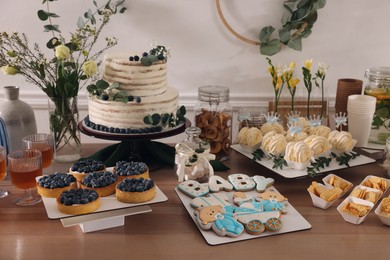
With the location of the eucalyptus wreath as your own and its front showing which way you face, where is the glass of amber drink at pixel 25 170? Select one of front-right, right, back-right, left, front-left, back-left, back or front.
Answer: front-right

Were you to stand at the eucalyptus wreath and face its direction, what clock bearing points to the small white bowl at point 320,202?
The small white bowl is roughly at 12 o'clock from the eucalyptus wreath.

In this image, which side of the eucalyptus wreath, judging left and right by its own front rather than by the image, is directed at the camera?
front

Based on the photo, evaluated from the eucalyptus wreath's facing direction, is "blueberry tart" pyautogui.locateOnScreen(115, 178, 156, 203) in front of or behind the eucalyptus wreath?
in front

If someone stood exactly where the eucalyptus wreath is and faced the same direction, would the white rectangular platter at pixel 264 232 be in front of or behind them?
in front

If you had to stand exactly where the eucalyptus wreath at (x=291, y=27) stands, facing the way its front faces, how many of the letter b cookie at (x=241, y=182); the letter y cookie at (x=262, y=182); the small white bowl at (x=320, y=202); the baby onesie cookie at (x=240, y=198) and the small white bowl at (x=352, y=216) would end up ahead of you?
5

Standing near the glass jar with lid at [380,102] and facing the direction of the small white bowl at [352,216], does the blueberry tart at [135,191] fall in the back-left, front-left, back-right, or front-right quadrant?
front-right

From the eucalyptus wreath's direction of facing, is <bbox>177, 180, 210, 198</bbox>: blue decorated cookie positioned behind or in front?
in front

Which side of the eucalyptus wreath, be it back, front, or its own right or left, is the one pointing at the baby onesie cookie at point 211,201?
front

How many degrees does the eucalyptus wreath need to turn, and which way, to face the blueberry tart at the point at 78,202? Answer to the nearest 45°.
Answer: approximately 45° to its right

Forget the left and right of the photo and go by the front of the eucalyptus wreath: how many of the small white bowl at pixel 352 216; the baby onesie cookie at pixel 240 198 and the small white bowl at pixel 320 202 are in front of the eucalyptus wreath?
3

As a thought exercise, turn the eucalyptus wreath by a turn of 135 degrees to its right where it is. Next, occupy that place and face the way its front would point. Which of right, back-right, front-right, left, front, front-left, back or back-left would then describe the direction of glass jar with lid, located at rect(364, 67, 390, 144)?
back

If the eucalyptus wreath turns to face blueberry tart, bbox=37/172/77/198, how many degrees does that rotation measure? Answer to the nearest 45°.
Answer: approximately 45° to its right

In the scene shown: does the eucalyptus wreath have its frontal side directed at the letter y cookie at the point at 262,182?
yes
